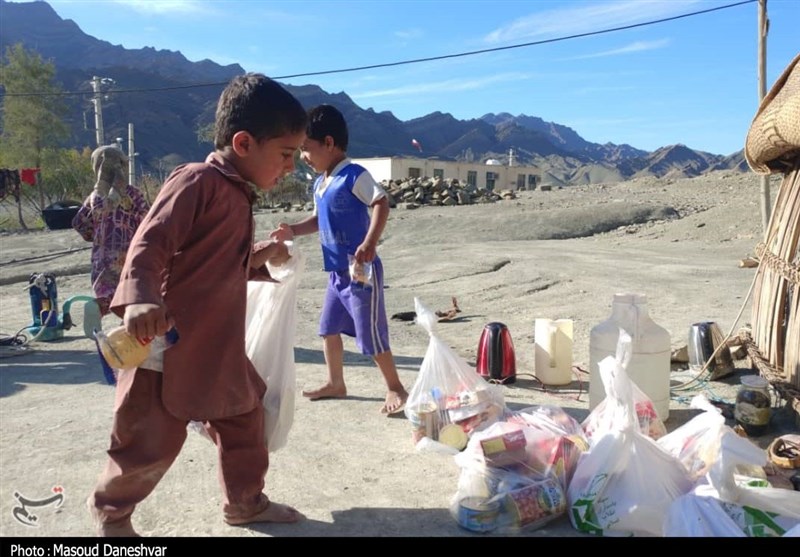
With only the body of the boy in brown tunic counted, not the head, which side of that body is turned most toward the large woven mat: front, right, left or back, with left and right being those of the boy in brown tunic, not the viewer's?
front

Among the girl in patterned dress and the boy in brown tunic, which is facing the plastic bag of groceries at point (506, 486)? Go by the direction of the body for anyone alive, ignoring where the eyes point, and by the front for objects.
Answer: the boy in brown tunic

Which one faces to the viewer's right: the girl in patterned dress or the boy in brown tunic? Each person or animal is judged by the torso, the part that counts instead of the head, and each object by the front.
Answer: the boy in brown tunic

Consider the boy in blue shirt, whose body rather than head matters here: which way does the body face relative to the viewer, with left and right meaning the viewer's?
facing the viewer and to the left of the viewer

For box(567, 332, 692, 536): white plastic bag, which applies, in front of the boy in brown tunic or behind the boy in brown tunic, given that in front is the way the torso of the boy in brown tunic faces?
in front

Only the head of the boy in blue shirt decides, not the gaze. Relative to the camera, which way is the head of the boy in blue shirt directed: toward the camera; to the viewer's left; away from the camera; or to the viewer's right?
to the viewer's left

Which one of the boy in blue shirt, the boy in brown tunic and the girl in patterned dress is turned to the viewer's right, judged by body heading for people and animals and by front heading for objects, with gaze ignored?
the boy in brown tunic

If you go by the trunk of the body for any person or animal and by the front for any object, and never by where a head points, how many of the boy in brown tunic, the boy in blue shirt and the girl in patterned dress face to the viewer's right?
1

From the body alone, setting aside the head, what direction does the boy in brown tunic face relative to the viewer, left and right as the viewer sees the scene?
facing to the right of the viewer

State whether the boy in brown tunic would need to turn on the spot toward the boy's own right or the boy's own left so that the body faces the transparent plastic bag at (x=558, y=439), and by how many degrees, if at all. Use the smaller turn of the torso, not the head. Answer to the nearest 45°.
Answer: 0° — they already face it
